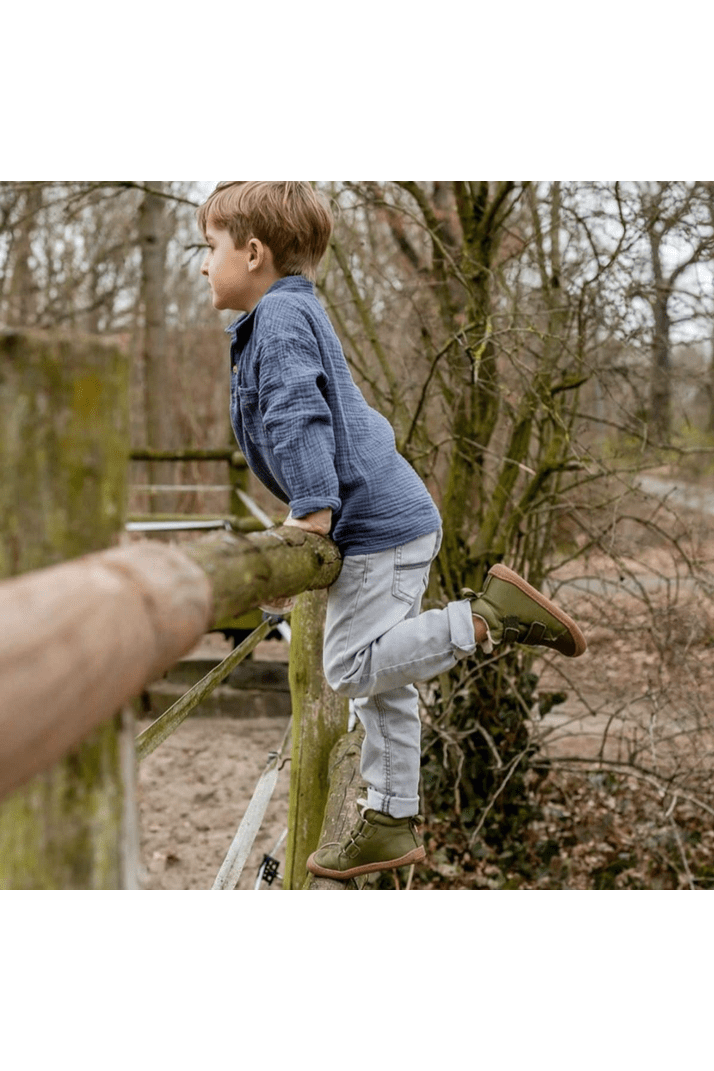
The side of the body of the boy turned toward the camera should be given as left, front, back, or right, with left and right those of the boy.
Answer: left

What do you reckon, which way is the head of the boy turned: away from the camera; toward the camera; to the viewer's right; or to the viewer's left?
to the viewer's left

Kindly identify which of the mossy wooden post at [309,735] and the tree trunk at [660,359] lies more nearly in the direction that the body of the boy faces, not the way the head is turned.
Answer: the mossy wooden post

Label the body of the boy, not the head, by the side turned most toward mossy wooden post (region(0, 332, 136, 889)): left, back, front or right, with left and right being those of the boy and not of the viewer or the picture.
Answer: left

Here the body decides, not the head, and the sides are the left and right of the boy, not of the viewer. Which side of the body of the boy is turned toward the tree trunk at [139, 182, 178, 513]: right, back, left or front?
right

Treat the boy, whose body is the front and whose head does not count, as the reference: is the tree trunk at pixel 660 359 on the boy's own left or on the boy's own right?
on the boy's own right
